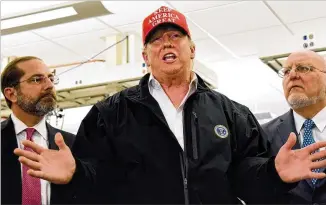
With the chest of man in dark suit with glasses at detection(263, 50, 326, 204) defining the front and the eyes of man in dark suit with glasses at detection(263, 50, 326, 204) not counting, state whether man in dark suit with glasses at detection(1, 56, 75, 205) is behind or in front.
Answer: in front

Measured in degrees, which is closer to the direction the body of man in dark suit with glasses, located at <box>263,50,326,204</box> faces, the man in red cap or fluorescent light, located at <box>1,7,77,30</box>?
the man in red cap

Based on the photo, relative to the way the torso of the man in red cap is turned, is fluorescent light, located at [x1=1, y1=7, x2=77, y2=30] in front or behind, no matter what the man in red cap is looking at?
behind

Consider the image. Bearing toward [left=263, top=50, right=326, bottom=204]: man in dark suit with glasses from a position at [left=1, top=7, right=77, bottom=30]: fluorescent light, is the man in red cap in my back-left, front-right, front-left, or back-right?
front-right

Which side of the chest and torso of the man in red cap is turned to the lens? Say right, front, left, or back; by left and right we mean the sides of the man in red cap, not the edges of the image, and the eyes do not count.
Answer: front

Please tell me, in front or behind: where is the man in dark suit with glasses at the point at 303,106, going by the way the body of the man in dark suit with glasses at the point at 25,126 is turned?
in front

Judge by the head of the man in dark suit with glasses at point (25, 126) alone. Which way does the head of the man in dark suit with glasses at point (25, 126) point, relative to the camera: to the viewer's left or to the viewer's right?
to the viewer's right

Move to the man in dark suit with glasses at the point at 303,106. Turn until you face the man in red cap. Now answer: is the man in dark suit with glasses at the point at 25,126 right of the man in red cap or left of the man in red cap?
right

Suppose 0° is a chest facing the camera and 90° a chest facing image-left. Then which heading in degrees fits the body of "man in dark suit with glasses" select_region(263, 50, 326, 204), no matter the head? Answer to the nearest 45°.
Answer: approximately 45°

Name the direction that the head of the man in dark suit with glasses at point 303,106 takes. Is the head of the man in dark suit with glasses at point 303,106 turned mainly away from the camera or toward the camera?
toward the camera

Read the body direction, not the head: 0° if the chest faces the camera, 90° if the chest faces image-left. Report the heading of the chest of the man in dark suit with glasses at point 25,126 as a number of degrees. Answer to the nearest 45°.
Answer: approximately 315°

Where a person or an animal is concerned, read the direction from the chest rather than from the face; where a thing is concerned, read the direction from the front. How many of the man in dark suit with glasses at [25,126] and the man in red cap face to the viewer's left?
0

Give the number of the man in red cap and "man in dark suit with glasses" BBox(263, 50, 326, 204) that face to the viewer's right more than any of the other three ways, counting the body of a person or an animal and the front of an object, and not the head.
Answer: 0
